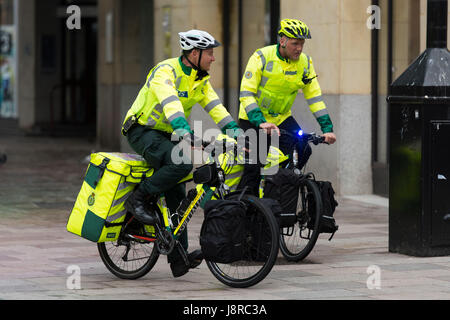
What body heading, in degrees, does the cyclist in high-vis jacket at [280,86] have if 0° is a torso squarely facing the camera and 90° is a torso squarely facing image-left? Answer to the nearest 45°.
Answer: approximately 315°

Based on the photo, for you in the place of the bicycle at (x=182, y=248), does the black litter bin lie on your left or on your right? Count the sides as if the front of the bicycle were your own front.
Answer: on your left

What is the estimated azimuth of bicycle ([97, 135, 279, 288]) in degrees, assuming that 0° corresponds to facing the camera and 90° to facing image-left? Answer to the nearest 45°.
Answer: approximately 315°

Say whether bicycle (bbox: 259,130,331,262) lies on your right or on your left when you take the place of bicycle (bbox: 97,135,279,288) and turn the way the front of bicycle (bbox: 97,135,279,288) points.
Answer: on your left
